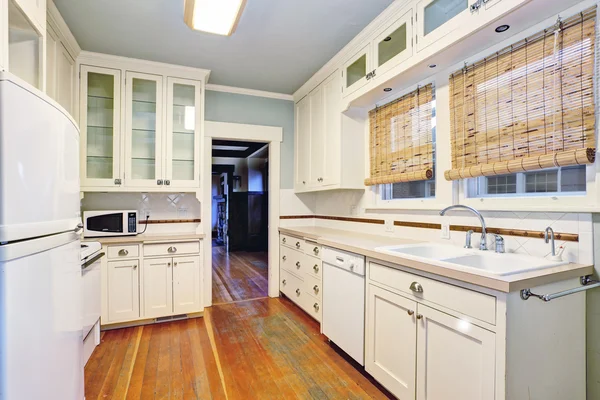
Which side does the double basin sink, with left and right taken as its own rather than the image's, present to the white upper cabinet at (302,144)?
right

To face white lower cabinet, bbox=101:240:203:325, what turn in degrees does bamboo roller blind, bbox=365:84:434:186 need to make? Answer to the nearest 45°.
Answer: approximately 45° to its right

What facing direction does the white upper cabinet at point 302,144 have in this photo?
to the viewer's left

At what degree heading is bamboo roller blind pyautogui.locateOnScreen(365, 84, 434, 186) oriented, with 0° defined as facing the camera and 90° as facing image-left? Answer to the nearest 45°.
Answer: approximately 45°

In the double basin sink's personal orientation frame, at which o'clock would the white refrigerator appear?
The white refrigerator is roughly at 12 o'clock from the double basin sink.
